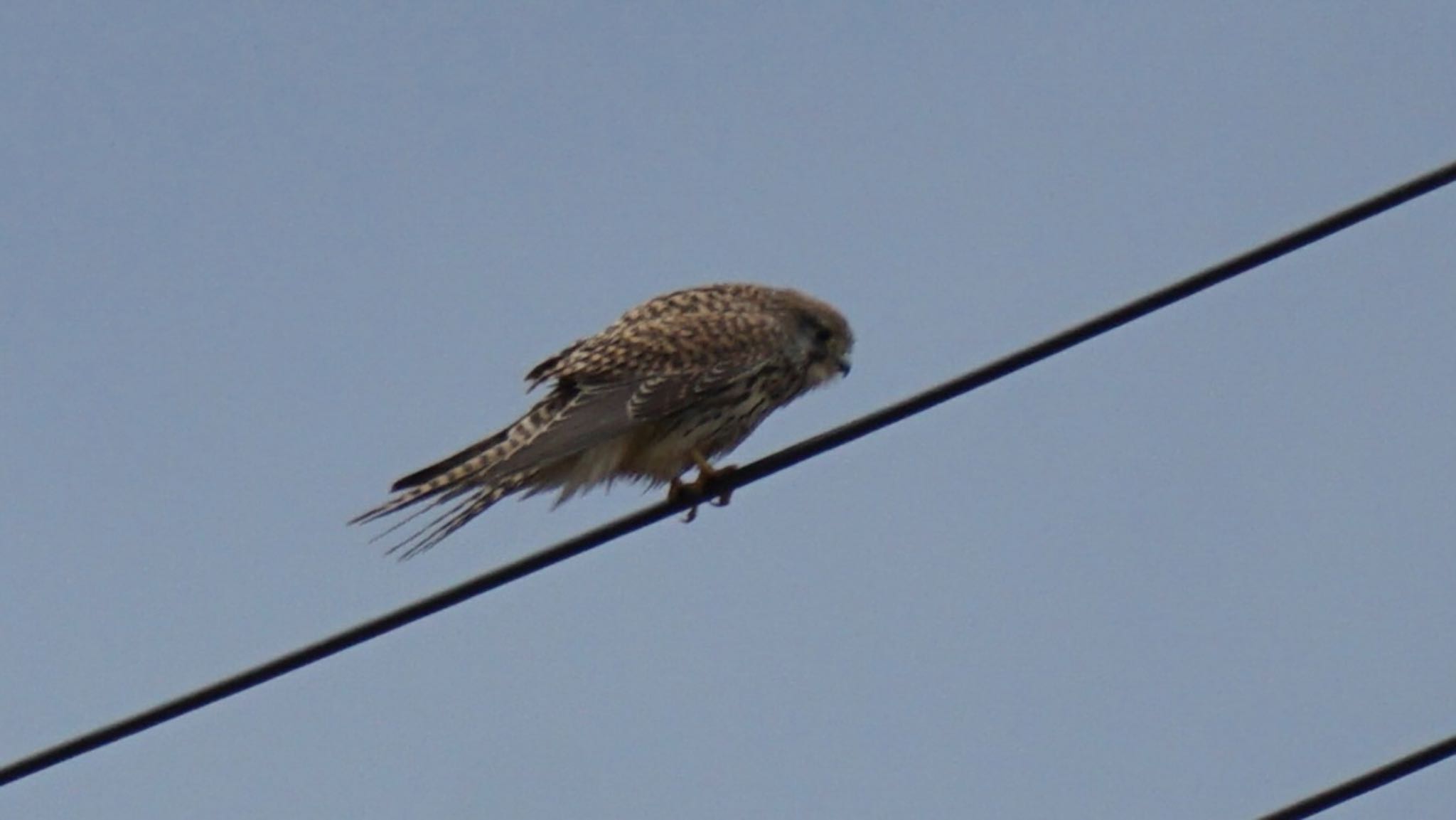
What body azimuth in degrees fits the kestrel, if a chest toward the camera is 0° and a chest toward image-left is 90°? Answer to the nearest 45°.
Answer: approximately 270°
